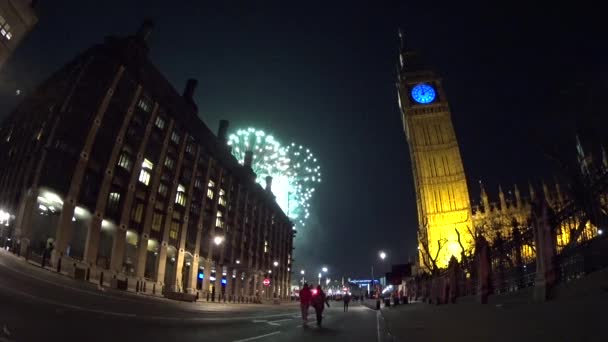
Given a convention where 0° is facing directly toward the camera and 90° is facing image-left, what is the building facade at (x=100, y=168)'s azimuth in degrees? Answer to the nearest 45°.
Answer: approximately 315°
